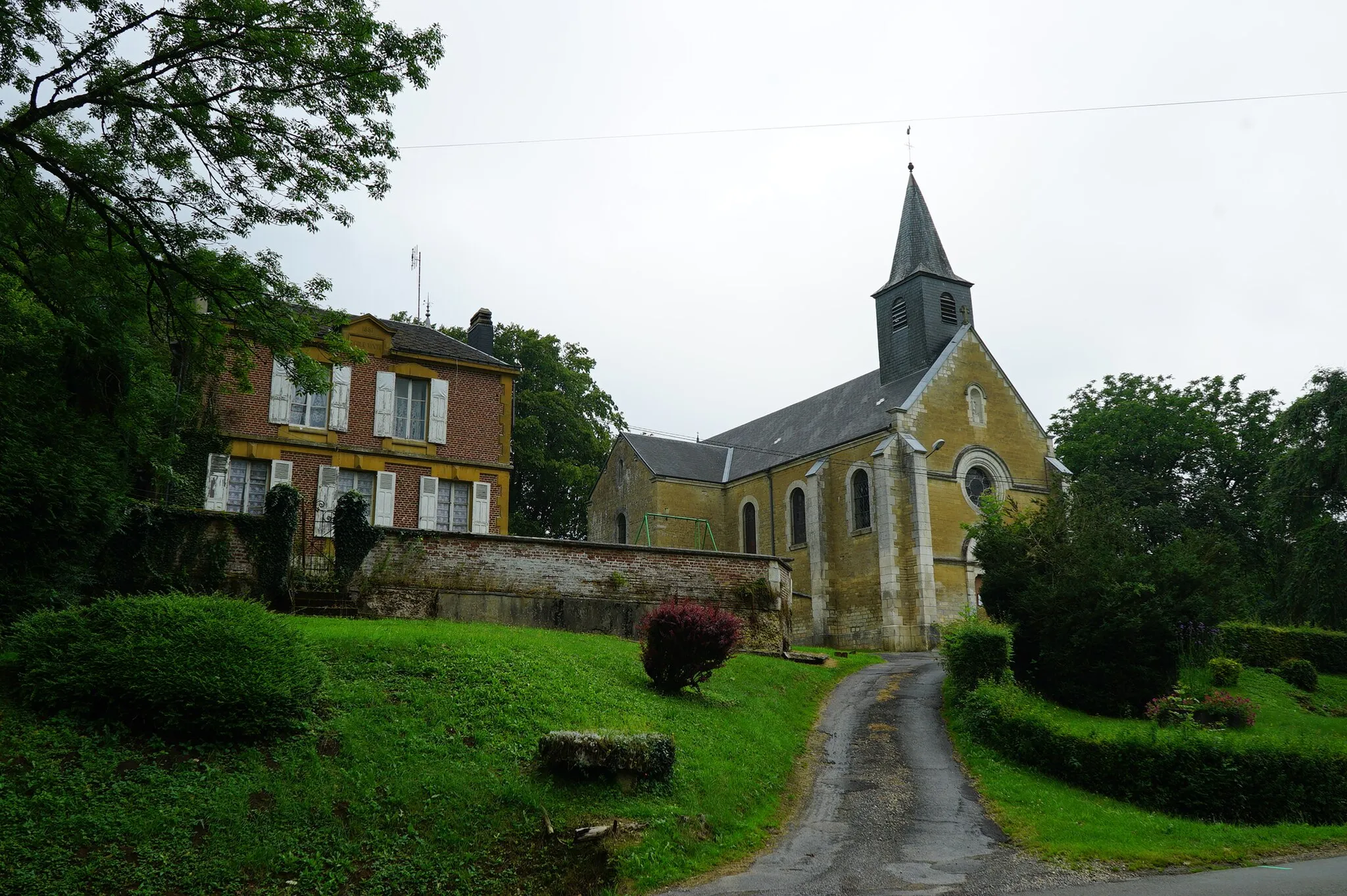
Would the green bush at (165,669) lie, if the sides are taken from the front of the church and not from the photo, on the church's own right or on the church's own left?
on the church's own right

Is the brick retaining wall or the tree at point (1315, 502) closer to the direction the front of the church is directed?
the tree

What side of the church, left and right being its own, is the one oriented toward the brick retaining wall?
right

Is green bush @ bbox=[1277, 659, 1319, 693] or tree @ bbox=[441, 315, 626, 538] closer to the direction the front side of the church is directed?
the green bush

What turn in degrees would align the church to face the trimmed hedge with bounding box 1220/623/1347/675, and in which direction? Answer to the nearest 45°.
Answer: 0° — it already faces it

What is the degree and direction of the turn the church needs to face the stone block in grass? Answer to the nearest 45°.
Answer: approximately 45° to its right

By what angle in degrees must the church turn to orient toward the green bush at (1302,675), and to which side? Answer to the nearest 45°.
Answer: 0° — it already faces it

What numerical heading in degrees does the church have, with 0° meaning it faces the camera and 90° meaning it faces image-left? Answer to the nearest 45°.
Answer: approximately 315°
